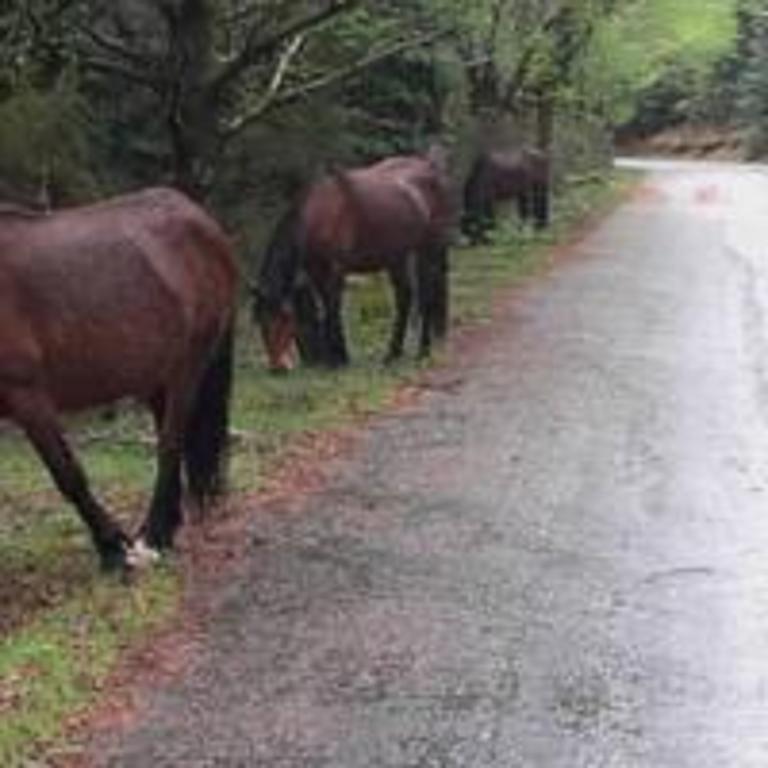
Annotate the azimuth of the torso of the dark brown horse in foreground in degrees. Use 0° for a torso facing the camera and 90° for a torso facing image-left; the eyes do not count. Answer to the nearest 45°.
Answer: approximately 90°

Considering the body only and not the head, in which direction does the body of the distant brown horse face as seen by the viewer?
to the viewer's left

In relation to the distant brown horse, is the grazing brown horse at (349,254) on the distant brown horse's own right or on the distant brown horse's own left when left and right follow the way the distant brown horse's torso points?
on the distant brown horse's own left

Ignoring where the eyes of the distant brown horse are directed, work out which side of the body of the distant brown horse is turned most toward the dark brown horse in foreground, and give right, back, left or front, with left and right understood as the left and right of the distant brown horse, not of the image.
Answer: left

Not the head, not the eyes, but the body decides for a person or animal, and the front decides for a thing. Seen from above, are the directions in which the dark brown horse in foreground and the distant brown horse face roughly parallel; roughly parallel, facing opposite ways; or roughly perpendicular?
roughly parallel
